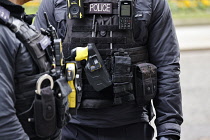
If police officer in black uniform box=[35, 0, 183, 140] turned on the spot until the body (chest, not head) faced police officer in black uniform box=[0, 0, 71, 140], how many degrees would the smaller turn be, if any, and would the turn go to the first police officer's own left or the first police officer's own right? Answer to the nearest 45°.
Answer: approximately 45° to the first police officer's own right

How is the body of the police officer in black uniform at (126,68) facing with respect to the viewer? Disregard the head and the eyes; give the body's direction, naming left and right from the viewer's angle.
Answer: facing the viewer

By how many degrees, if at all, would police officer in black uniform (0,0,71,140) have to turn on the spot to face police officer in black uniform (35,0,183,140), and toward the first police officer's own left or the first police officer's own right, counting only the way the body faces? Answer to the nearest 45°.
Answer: approximately 45° to the first police officer's own left
